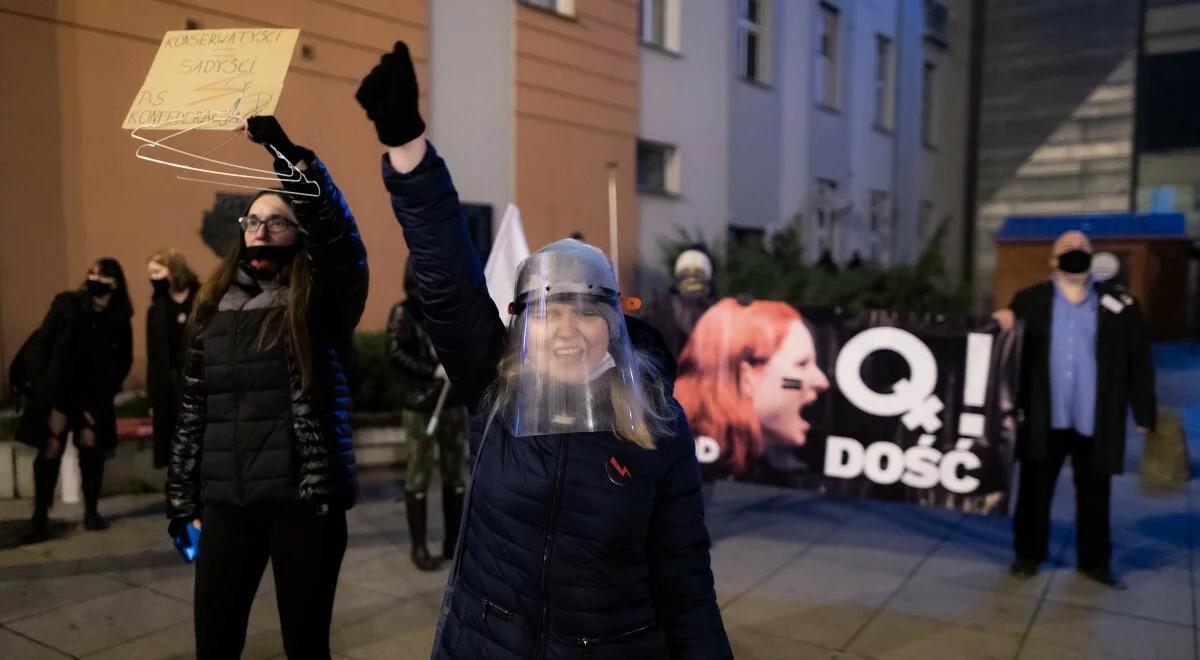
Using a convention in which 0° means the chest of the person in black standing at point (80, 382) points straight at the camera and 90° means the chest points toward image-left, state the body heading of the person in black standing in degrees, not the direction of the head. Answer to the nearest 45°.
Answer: approximately 0°

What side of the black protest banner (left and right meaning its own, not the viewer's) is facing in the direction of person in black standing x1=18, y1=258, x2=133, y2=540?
right

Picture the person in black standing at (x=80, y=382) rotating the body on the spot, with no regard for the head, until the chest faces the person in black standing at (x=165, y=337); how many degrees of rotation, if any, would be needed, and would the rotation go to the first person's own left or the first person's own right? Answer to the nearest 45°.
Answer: approximately 90° to the first person's own left

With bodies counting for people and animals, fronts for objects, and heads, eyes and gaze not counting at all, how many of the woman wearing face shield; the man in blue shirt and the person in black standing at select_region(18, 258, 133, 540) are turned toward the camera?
3

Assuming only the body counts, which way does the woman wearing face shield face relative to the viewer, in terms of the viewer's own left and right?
facing the viewer

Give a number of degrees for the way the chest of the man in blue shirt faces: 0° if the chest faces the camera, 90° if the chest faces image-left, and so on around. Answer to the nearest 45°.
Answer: approximately 0°

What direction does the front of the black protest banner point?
toward the camera

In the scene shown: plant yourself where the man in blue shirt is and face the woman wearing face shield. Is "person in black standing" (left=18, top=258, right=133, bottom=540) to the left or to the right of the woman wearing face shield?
right

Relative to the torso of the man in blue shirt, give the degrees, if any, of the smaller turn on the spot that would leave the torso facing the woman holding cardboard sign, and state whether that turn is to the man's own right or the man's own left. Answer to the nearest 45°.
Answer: approximately 45° to the man's own right

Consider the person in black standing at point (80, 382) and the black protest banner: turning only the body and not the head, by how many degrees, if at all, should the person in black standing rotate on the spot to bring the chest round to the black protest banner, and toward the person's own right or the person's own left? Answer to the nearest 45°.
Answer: approximately 45° to the person's own left
